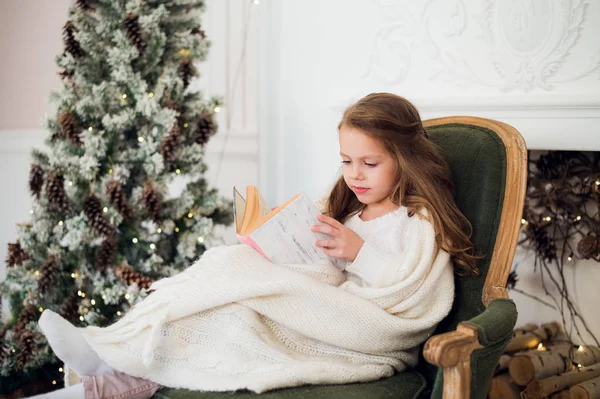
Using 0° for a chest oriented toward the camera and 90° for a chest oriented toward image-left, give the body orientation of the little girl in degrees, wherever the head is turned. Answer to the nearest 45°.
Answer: approximately 90°

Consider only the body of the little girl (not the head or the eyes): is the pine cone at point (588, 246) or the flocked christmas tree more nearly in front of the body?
the flocked christmas tree

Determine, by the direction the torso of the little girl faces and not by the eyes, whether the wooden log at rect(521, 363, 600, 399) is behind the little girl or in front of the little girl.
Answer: behind

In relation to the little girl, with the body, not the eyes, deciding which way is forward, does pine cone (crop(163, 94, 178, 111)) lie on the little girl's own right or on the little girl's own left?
on the little girl's own right

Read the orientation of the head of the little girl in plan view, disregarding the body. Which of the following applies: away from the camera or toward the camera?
toward the camera

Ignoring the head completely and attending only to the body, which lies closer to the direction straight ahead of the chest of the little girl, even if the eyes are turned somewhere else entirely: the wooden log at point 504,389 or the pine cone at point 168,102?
the pine cone

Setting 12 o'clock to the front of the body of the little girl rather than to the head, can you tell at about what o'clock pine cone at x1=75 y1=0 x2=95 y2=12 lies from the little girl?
The pine cone is roughly at 2 o'clock from the little girl.
